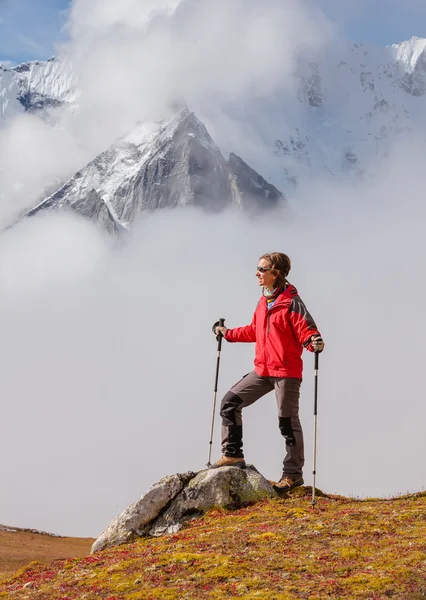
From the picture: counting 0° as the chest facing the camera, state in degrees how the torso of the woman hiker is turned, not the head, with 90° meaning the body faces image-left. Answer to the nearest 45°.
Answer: approximately 45°
